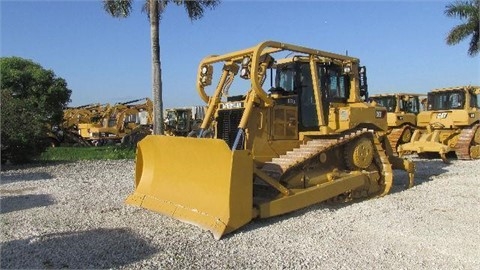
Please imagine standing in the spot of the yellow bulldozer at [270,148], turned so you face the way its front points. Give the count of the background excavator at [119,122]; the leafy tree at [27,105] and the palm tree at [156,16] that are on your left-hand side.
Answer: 0

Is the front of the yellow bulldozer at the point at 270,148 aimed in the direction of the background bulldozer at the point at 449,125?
no

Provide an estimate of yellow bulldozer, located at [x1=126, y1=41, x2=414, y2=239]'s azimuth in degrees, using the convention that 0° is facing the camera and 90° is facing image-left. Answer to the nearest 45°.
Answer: approximately 45°

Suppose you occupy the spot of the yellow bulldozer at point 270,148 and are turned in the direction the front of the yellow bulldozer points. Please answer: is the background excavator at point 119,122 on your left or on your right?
on your right

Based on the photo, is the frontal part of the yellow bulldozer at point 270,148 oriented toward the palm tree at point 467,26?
no

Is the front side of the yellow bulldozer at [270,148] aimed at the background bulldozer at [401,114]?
no

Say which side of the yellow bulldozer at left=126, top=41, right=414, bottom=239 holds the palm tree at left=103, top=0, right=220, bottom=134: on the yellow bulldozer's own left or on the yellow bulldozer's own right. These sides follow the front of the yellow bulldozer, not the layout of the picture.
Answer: on the yellow bulldozer's own right

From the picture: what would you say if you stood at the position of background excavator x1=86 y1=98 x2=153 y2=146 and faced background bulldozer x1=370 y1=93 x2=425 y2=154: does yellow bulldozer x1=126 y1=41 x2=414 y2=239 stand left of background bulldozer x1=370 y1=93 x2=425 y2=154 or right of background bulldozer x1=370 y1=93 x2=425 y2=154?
right

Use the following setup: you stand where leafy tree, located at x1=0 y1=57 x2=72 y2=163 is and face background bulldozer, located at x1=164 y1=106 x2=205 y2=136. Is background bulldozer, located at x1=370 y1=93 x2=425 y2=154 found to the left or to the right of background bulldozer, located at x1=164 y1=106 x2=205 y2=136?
right

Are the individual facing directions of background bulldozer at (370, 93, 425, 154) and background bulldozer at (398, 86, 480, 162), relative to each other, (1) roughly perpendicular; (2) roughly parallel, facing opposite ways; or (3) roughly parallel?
roughly parallel

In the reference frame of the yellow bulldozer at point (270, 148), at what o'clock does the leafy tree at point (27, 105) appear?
The leafy tree is roughly at 3 o'clock from the yellow bulldozer.
